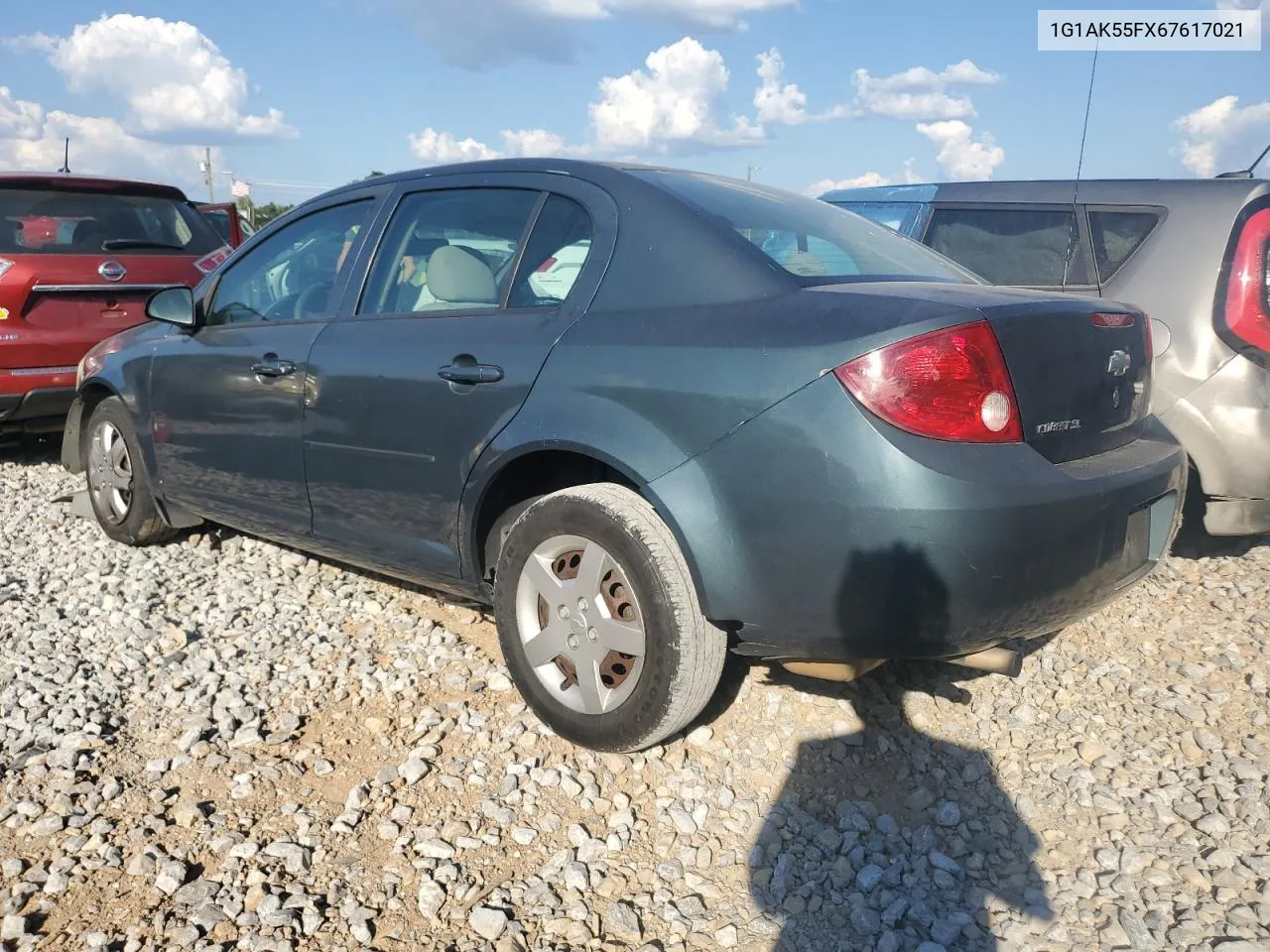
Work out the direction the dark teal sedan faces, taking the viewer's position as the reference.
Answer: facing away from the viewer and to the left of the viewer

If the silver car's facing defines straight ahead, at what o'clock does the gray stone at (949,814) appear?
The gray stone is roughly at 8 o'clock from the silver car.

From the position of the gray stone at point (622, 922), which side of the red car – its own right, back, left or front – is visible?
back

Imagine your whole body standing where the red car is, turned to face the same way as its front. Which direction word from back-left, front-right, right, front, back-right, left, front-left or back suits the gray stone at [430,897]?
back

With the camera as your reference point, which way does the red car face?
facing away from the viewer

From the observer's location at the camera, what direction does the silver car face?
facing away from the viewer and to the left of the viewer

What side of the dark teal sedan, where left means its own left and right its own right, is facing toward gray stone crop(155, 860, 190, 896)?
left

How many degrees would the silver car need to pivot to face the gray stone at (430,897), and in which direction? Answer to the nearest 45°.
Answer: approximately 90° to its left
